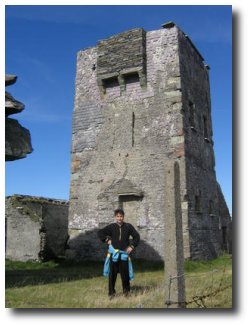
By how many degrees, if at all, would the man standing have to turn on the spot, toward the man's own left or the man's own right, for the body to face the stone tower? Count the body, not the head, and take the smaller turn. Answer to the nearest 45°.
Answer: approximately 180°

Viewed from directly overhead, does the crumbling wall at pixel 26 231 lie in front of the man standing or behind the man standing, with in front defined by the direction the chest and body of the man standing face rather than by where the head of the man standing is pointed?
behind

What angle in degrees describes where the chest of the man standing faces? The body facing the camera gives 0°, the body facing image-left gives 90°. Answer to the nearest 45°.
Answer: approximately 0°
